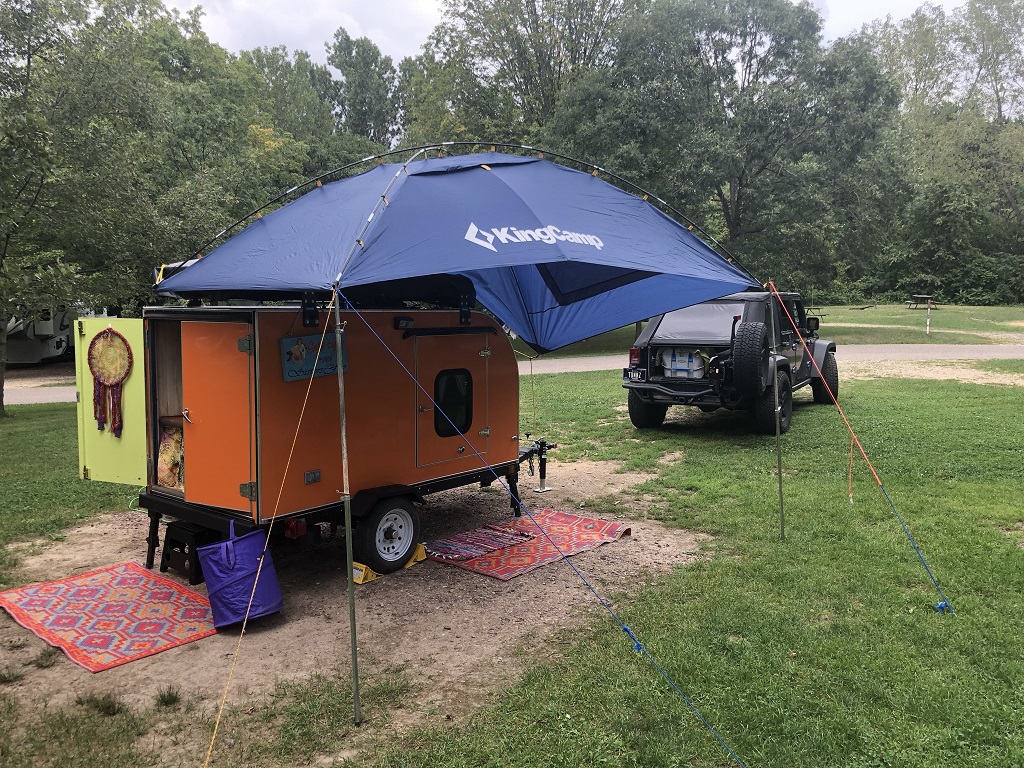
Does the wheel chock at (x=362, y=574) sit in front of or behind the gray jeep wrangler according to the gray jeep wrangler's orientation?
behind

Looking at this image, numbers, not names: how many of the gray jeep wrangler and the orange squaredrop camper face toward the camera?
0

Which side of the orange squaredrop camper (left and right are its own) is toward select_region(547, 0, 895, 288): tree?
front

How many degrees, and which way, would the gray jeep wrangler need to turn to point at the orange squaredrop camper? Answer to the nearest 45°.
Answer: approximately 180°

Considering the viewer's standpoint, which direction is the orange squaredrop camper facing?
facing away from the viewer and to the right of the viewer

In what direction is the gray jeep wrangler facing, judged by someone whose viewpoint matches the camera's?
facing away from the viewer and to the right of the viewer

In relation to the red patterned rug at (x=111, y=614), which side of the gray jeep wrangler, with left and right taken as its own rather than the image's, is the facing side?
back

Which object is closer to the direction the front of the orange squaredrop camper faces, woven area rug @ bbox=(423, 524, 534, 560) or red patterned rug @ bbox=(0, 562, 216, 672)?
the woven area rug

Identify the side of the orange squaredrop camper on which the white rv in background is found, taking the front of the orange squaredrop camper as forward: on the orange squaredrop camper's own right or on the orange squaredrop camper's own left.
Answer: on the orange squaredrop camper's own left
